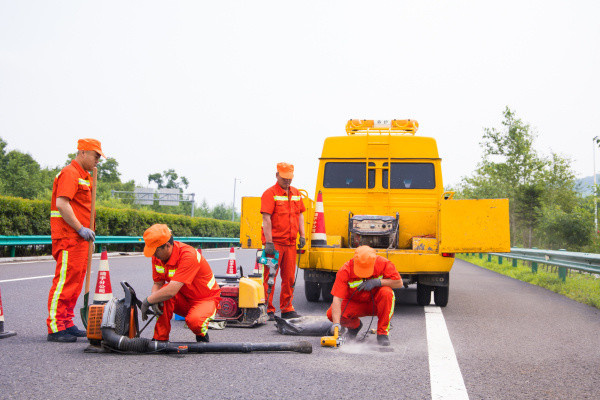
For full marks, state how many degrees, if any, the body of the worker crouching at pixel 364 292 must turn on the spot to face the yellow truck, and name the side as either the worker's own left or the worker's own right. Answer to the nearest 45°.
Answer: approximately 180°

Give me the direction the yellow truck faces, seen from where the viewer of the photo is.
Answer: facing away from the viewer

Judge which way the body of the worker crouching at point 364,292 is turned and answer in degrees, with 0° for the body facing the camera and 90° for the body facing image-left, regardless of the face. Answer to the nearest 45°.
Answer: approximately 0°

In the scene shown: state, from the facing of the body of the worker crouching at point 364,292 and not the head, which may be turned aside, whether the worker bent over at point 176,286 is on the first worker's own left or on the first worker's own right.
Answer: on the first worker's own right

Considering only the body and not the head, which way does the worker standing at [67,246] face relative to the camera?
to the viewer's right
